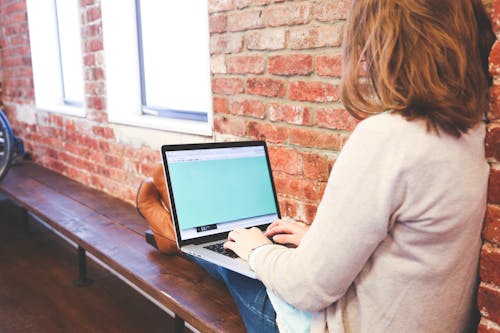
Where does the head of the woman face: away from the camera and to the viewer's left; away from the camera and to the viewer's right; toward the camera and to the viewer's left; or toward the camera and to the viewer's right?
away from the camera and to the viewer's left

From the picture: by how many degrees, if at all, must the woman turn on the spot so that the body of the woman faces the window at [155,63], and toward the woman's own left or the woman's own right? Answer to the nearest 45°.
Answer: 0° — they already face it

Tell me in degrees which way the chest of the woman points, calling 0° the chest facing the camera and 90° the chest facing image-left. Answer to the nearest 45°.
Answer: approximately 135°
